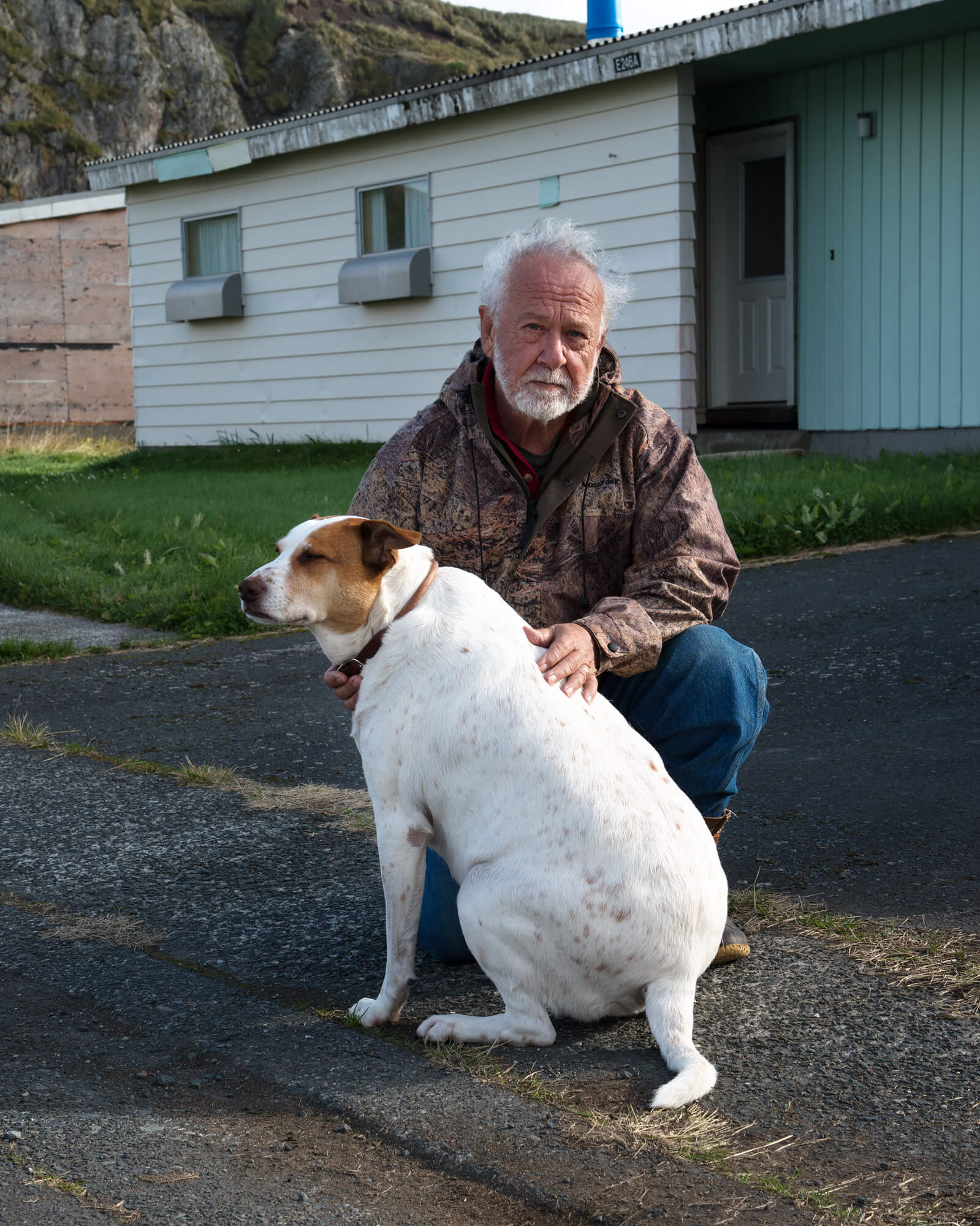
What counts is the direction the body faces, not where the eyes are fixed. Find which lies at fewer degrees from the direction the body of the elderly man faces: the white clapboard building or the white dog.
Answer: the white dog

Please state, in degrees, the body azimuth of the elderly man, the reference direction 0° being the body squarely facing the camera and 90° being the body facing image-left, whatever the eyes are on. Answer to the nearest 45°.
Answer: approximately 0°

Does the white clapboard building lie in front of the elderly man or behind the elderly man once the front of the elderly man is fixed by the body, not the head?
behind

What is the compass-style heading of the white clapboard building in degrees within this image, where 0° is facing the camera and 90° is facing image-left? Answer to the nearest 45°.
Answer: approximately 45°

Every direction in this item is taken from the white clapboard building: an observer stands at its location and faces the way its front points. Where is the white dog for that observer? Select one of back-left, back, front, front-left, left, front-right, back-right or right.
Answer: front-left

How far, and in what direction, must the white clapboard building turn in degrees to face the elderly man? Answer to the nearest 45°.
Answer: approximately 45° to its left
